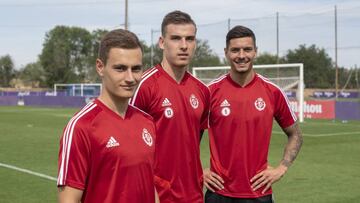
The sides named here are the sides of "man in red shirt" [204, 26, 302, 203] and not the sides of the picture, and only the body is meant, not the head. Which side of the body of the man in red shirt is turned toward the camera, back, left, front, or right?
front

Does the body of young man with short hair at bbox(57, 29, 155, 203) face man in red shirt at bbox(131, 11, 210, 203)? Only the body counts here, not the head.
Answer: no

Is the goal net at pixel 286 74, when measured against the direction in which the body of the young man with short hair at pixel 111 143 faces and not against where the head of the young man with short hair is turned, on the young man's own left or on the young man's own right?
on the young man's own left

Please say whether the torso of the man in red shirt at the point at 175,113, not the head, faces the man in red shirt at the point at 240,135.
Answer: no

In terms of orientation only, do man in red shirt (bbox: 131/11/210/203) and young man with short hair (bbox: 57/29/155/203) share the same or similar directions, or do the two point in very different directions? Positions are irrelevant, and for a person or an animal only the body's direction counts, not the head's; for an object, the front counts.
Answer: same or similar directions

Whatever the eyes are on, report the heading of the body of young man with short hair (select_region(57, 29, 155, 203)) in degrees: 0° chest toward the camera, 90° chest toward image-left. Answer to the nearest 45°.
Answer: approximately 315°

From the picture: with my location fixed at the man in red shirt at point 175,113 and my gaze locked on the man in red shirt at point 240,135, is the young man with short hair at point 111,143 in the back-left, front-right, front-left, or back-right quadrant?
back-right

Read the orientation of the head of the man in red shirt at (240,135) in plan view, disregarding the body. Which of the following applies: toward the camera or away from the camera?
toward the camera

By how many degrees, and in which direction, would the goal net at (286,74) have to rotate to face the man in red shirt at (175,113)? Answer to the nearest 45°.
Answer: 0° — it already faces them

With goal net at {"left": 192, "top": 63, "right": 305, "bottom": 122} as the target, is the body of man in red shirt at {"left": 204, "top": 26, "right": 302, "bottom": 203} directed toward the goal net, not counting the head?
no

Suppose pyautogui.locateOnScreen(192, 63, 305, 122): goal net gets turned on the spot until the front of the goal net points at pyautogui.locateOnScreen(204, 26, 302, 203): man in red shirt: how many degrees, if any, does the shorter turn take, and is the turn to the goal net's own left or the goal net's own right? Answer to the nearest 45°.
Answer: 0° — it already faces them

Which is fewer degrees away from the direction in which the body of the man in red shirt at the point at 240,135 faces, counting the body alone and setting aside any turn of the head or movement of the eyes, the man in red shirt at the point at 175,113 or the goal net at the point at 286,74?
the man in red shirt

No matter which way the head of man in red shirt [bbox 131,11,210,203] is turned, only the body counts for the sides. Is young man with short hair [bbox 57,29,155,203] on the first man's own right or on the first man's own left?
on the first man's own right

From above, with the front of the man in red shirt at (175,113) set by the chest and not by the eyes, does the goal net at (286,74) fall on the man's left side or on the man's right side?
on the man's left side

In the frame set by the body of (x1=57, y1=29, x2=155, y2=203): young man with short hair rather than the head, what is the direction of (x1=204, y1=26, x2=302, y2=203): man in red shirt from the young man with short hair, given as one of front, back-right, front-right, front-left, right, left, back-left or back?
left

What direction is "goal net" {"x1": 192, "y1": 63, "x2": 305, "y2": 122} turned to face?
toward the camera
